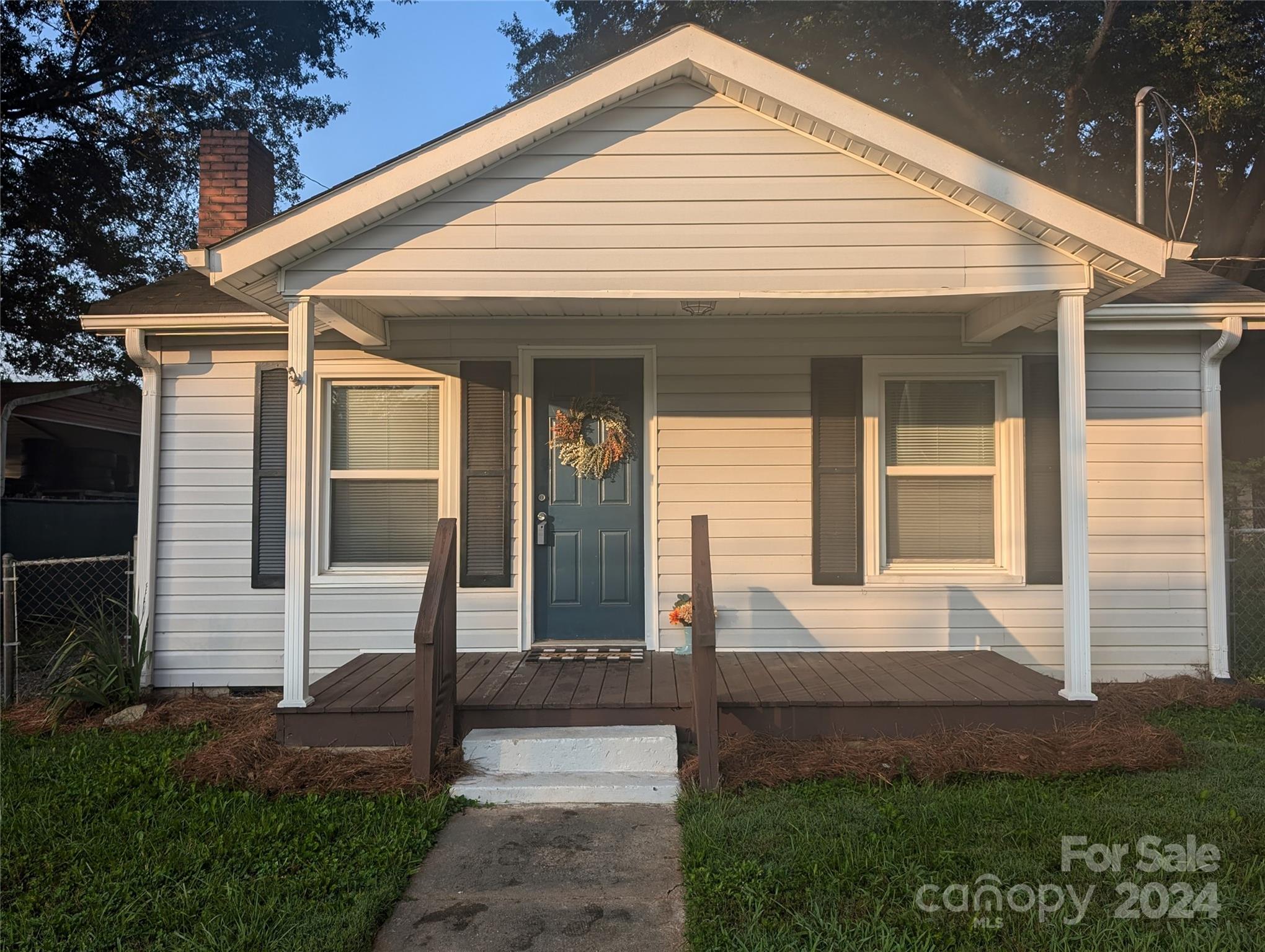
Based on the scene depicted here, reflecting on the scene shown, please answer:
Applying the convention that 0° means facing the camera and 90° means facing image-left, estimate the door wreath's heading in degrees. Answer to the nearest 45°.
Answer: approximately 0°

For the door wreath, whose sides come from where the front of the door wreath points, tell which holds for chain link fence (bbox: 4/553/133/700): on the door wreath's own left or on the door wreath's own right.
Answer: on the door wreath's own right

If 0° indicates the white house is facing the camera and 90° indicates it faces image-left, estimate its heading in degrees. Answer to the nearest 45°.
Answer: approximately 0°

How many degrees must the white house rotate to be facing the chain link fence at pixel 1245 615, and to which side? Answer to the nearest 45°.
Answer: approximately 90° to its left

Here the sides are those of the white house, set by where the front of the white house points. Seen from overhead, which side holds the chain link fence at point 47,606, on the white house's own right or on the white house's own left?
on the white house's own right

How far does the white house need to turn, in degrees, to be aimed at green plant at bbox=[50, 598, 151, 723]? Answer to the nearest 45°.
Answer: approximately 90° to its right

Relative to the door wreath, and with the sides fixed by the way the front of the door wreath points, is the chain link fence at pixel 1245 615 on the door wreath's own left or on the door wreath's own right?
on the door wreath's own left
